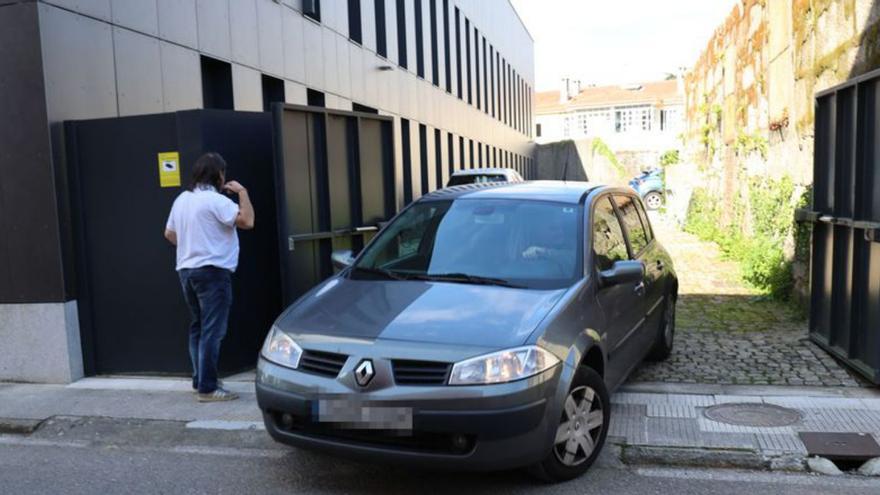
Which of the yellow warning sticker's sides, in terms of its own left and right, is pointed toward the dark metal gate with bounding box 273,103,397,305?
left

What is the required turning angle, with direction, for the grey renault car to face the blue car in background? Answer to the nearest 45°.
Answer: approximately 135° to its right

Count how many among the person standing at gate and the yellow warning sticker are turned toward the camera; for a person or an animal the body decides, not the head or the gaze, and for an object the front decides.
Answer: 1

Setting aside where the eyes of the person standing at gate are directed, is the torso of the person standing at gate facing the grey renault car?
no

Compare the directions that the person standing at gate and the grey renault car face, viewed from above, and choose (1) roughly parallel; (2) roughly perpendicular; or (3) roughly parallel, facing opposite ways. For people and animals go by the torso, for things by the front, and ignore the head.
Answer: roughly parallel, facing opposite ways

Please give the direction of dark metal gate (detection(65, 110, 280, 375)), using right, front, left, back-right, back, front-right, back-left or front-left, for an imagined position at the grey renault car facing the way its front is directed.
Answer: right

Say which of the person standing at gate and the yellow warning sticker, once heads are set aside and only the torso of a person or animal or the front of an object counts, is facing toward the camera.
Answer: the yellow warning sticker

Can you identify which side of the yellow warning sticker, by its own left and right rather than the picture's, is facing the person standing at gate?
front

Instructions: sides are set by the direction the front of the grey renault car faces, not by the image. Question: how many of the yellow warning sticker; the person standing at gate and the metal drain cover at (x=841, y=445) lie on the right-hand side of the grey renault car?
2

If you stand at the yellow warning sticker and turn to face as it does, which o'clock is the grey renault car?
The grey renault car is roughly at 11 o'clock from the yellow warning sticker.

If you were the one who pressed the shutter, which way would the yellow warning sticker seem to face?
facing the viewer

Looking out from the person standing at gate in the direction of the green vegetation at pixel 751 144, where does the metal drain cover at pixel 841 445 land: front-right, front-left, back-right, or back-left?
front-right

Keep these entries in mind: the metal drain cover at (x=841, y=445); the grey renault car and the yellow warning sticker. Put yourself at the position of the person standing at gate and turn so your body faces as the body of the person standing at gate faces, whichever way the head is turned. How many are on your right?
2
